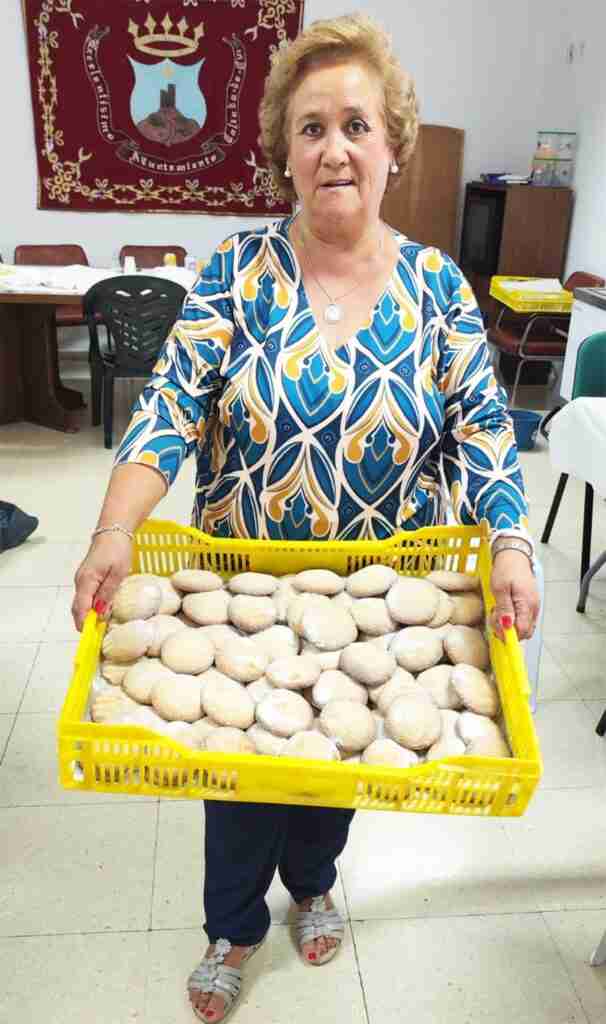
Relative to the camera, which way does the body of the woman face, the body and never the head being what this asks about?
toward the camera

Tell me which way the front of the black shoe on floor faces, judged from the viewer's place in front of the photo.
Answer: facing to the right of the viewer

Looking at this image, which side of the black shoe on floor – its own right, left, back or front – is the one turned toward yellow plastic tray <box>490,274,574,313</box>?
front

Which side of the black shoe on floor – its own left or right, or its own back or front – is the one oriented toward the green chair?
front

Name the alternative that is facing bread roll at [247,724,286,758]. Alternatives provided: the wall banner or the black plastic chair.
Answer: the wall banner

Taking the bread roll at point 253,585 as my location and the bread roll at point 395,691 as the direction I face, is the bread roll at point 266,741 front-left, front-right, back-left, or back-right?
front-right

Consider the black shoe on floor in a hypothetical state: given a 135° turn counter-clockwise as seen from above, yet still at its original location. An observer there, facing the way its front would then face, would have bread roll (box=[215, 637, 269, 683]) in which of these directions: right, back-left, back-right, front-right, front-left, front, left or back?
back-left

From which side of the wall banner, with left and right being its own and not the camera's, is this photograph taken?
front
